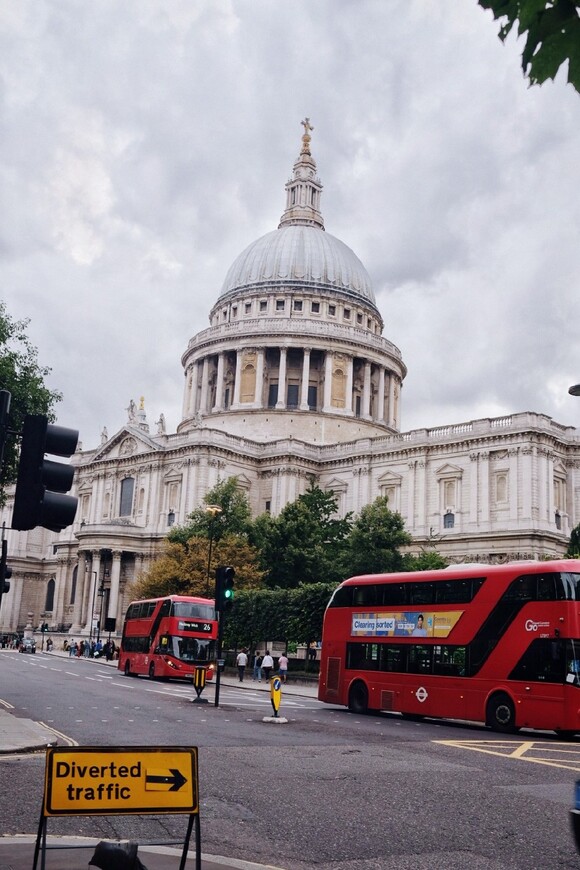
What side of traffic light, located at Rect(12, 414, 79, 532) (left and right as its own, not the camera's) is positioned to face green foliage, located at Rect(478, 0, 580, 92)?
right

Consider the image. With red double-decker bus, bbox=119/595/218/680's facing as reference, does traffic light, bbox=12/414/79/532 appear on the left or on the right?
on its right

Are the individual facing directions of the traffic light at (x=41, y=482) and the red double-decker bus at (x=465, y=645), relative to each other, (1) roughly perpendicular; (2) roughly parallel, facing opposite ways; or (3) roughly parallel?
roughly perpendicular

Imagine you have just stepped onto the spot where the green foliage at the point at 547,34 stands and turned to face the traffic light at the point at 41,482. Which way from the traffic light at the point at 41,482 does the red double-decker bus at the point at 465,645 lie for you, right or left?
right

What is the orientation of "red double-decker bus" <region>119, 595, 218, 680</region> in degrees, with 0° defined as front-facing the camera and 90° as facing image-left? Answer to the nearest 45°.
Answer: approximately 315°

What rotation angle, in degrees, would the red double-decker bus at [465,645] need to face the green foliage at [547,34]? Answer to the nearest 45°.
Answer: approximately 45° to its right

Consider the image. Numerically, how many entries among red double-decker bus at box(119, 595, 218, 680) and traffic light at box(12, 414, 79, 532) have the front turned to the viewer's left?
0

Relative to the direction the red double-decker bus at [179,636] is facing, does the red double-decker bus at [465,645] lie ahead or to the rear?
ahead

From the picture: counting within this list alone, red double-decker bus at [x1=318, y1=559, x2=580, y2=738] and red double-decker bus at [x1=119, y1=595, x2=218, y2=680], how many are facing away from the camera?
0

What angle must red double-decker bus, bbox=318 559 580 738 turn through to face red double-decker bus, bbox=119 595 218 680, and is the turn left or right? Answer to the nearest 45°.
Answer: approximately 180°

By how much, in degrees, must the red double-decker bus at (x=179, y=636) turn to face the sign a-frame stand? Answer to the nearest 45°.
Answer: approximately 45° to its right

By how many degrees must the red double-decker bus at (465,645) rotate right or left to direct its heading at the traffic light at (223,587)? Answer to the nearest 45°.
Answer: approximately 135° to its right
